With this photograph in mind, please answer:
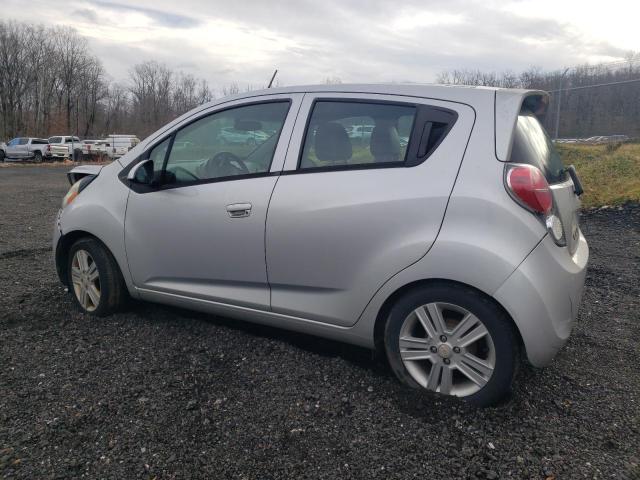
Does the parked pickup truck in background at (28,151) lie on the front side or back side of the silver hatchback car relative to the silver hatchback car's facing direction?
on the front side

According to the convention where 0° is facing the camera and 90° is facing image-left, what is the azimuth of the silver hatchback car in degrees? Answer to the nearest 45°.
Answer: approximately 135°

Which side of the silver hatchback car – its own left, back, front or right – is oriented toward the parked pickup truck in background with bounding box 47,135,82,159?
front

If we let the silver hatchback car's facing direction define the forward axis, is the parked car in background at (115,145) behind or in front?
in front
